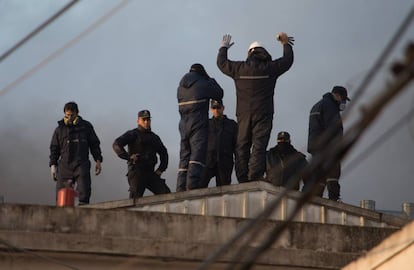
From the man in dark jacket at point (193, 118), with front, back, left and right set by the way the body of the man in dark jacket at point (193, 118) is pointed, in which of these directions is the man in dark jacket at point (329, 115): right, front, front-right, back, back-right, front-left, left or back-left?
front-right

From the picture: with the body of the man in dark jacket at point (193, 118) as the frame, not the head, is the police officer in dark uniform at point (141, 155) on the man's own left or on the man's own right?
on the man's own left

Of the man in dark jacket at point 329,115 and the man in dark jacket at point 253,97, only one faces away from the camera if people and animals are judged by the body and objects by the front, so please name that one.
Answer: the man in dark jacket at point 253,97

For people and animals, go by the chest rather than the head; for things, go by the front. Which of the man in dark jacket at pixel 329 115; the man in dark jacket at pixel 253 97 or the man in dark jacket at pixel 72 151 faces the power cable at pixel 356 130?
the man in dark jacket at pixel 72 151

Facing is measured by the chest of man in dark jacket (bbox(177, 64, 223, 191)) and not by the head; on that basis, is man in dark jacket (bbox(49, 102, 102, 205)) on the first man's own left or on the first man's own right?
on the first man's own left

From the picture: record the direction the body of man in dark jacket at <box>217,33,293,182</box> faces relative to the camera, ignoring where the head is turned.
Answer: away from the camera

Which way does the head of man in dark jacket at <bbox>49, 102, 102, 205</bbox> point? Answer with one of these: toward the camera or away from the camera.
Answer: toward the camera

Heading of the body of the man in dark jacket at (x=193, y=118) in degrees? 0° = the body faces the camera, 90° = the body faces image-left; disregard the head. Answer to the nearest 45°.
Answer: approximately 225°

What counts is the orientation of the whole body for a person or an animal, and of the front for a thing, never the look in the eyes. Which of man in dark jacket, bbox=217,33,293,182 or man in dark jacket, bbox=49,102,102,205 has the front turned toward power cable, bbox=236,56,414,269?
man in dark jacket, bbox=49,102,102,205

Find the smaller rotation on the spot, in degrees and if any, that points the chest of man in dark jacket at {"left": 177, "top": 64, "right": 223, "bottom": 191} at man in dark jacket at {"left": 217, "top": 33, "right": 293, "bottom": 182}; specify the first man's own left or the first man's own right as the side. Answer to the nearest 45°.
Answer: approximately 90° to the first man's own right

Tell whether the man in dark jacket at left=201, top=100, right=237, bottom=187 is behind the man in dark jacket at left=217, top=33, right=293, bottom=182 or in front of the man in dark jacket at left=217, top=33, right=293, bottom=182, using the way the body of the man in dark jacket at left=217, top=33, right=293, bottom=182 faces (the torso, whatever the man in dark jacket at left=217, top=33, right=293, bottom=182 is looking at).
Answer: in front

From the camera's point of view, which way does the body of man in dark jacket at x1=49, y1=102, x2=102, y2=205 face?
toward the camera
